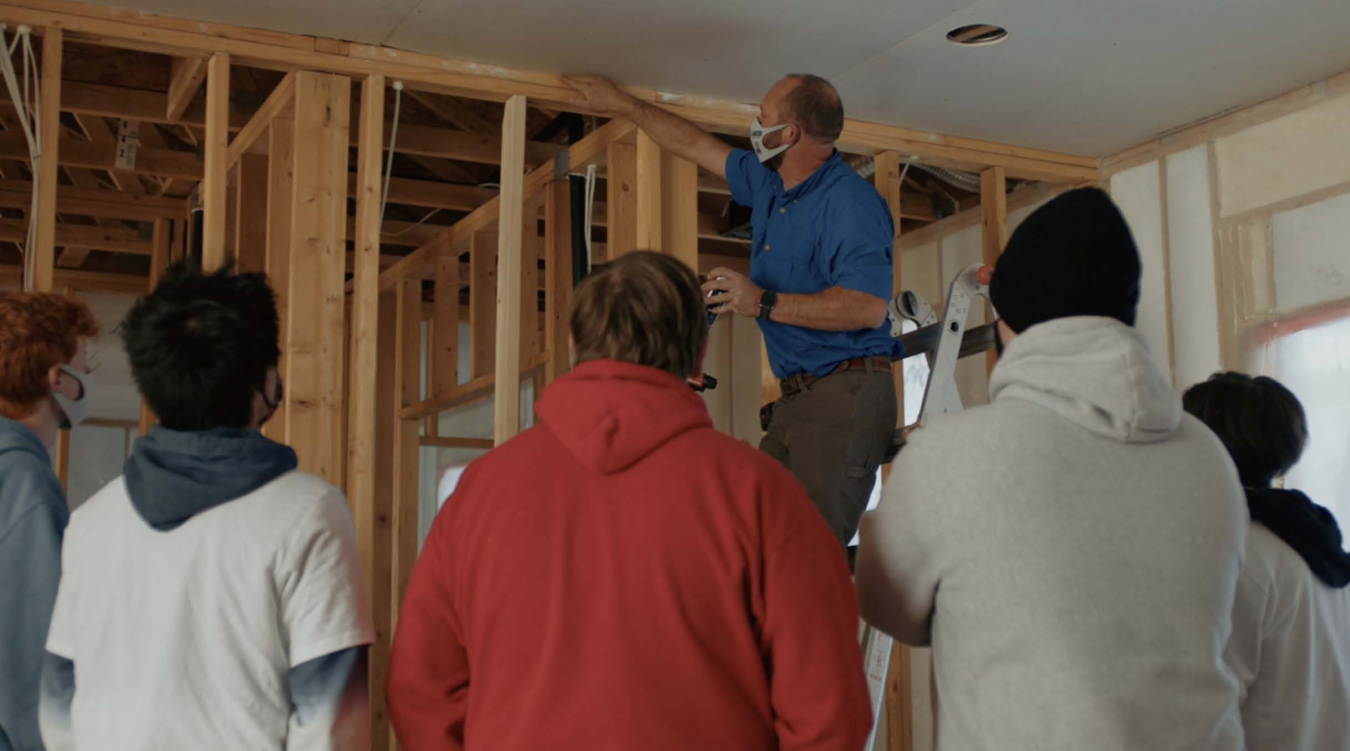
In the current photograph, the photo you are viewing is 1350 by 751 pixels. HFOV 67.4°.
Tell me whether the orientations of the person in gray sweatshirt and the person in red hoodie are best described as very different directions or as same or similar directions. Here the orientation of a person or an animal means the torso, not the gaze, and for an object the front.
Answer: same or similar directions

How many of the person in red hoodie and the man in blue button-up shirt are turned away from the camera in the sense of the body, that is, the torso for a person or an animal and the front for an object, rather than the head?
1

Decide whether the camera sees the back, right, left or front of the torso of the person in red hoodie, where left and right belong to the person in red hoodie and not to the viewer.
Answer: back

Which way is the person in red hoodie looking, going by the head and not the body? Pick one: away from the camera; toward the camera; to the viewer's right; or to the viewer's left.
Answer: away from the camera

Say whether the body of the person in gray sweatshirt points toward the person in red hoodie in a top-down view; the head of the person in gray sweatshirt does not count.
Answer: no

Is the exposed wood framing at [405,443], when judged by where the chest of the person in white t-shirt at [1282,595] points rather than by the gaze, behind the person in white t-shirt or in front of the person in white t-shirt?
in front

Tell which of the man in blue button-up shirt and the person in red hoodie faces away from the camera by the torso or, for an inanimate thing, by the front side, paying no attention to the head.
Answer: the person in red hoodie

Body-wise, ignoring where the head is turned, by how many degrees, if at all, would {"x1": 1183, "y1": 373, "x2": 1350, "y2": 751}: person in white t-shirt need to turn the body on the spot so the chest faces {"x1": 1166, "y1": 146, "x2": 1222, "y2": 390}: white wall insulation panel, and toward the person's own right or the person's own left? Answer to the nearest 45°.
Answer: approximately 45° to the person's own right

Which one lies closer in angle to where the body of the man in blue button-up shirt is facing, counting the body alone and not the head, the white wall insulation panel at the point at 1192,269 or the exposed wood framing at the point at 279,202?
the exposed wood framing

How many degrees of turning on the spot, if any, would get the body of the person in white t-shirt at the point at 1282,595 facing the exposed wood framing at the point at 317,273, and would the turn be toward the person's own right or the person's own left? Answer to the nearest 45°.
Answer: approximately 45° to the person's own left

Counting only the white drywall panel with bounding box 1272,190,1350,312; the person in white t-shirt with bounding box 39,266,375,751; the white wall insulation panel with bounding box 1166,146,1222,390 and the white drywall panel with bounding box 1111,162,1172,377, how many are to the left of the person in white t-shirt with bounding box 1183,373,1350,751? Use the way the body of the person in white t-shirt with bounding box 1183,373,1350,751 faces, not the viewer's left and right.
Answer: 1

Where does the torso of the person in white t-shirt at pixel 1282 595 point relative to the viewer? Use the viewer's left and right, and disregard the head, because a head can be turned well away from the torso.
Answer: facing away from the viewer and to the left of the viewer

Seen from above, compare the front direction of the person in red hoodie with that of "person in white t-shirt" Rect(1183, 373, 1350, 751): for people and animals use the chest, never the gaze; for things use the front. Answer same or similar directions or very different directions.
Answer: same or similar directions

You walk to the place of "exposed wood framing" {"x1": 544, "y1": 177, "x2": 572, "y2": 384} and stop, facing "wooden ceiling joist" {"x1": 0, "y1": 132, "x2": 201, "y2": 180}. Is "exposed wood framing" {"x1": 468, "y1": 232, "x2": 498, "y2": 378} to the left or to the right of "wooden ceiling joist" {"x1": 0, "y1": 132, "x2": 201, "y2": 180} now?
right

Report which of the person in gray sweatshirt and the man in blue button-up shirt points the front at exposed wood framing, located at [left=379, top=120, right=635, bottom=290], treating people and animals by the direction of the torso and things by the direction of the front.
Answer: the person in gray sweatshirt

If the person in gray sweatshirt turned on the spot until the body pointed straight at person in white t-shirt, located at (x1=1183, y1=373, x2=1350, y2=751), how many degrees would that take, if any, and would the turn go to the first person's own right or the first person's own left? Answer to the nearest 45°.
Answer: approximately 90° to the first person's own right

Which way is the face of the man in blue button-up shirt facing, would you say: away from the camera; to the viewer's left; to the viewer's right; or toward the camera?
to the viewer's left
